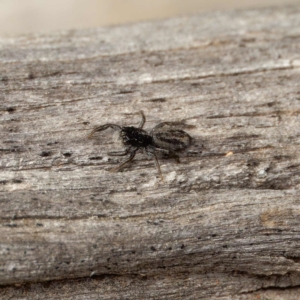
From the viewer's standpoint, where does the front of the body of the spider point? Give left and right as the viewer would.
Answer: facing to the left of the viewer
